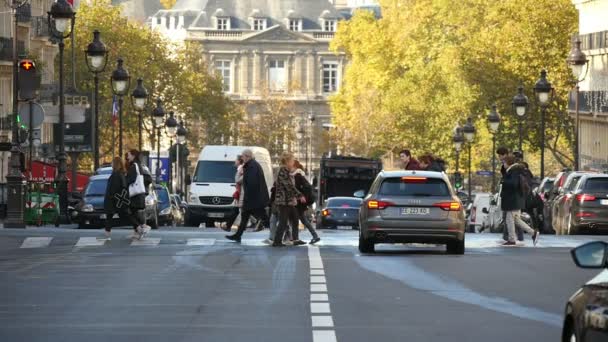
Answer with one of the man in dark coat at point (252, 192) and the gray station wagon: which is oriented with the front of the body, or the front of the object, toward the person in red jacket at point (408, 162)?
the gray station wagon

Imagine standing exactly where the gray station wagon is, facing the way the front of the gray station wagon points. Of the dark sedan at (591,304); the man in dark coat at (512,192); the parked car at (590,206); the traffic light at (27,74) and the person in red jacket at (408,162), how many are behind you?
1

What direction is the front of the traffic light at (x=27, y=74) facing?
toward the camera

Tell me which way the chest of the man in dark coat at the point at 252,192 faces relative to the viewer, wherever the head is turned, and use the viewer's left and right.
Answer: facing to the left of the viewer

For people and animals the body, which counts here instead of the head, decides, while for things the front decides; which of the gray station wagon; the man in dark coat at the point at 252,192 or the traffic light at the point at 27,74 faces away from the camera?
the gray station wagon

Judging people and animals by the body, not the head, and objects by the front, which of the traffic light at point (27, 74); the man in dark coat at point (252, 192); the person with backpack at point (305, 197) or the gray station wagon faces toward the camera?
the traffic light

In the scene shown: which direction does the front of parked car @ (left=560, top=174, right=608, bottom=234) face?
away from the camera

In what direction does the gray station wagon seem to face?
away from the camera

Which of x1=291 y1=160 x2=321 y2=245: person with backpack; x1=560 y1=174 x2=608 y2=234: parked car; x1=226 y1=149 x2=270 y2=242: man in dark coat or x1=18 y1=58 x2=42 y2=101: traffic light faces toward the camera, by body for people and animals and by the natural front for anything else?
the traffic light

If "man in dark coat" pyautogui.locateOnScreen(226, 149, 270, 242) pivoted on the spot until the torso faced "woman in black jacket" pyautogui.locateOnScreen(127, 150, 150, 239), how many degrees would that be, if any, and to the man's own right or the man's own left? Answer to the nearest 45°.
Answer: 0° — they already face them
